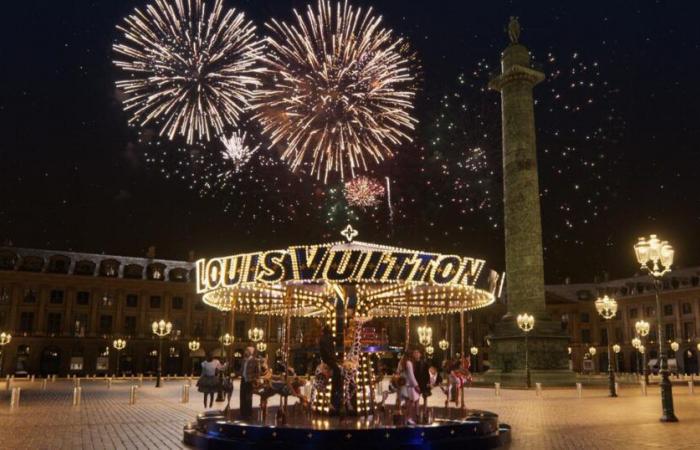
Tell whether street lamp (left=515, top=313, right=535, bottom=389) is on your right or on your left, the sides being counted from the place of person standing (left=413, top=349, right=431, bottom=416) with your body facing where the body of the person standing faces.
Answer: on your right

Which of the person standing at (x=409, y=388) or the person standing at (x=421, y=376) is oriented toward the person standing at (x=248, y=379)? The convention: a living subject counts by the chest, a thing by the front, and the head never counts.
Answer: the person standing at (x=421, y=376)

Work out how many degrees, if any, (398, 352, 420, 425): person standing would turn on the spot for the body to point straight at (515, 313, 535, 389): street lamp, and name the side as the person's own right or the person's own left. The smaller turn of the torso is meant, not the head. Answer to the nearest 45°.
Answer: approximately 90° to the person's own left

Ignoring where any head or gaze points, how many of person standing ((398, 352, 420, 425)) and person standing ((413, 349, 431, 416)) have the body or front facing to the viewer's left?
1

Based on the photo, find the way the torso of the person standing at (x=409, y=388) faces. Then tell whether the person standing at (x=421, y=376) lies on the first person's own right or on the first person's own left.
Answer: on the first person's own left

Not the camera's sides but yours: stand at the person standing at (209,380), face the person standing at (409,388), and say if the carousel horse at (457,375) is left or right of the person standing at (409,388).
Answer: left
